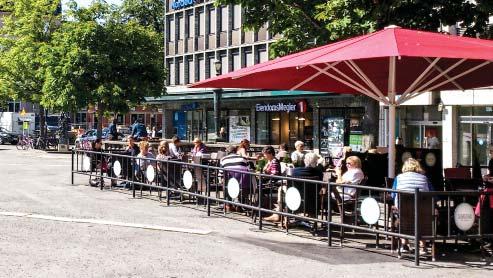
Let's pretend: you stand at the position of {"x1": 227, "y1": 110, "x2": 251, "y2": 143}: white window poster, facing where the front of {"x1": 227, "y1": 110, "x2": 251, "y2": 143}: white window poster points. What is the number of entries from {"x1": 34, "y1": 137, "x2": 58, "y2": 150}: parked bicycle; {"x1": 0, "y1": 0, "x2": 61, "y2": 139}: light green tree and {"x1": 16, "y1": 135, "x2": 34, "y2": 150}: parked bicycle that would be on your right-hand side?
3

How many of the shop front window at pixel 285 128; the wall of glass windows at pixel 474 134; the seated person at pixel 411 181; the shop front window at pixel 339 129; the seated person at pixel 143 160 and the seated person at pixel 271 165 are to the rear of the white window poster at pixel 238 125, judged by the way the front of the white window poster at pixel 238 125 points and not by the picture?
0

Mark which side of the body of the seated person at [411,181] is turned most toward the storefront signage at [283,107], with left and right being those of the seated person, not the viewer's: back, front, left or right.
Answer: front

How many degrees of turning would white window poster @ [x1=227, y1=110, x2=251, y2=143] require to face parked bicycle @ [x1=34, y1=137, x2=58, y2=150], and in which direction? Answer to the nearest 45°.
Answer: approximately 90° to its right

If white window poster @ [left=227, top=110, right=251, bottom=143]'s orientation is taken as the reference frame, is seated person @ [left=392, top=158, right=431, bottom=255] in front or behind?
in front

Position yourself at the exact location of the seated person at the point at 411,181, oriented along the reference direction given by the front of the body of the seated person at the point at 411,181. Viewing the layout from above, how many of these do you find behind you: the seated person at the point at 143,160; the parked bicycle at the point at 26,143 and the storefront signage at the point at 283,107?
0

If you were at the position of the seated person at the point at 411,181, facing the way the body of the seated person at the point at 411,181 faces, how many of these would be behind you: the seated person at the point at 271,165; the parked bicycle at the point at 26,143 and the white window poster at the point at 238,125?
0

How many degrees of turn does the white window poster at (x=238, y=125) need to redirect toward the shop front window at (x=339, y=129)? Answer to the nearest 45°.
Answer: approximately 45° to its left

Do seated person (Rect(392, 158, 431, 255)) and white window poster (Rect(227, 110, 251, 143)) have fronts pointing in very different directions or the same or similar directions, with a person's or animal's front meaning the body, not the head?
very different directions

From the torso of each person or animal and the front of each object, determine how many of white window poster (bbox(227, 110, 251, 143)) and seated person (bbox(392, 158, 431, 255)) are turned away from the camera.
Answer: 1

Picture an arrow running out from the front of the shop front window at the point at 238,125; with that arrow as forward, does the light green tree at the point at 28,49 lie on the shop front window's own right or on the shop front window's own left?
on the shop front window's own right

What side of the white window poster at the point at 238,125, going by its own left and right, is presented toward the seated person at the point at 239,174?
front

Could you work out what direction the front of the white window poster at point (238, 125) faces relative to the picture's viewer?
facing the viewer

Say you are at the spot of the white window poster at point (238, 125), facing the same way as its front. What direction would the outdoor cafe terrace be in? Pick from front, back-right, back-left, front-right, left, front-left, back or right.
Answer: front

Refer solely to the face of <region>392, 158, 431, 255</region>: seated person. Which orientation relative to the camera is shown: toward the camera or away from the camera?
away from the camera

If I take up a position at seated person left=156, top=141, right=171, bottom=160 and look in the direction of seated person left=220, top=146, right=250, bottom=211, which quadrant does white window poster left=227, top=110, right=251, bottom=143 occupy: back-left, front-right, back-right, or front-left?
back-left

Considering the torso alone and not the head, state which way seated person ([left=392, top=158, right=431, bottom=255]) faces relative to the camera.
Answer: away from the camera

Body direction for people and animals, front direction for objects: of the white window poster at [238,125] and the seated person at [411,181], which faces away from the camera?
the seated person
